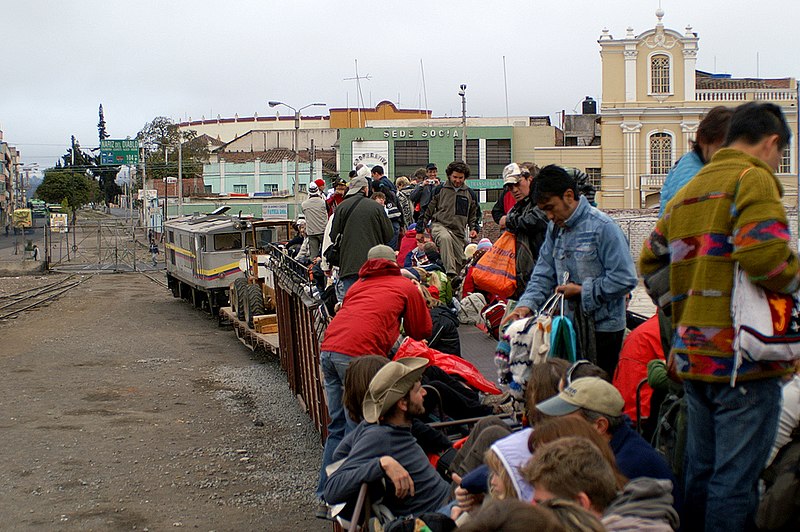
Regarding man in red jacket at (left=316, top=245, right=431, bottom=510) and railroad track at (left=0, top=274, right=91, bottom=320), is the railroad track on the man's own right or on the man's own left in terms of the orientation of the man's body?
on the man's own left

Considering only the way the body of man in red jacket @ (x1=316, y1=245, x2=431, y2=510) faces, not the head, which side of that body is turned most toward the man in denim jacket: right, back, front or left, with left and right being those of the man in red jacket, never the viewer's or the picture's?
right

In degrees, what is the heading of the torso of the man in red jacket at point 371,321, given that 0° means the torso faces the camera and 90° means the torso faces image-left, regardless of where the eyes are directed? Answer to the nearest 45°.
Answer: approximately 225°

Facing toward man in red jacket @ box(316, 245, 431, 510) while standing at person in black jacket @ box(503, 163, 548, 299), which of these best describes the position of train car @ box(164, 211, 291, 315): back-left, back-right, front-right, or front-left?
back-right
